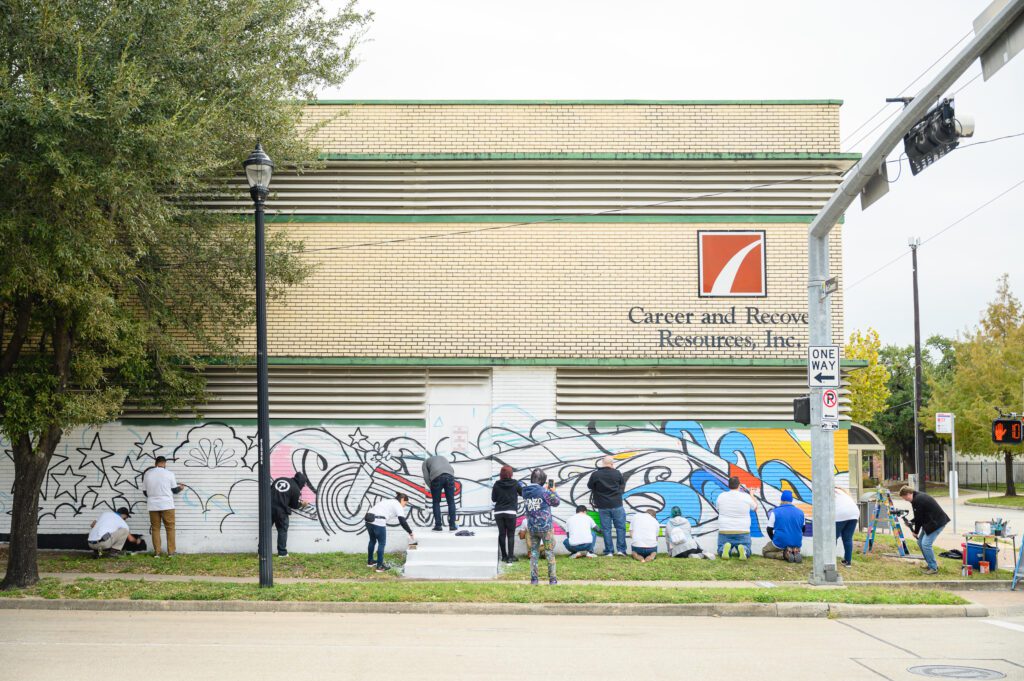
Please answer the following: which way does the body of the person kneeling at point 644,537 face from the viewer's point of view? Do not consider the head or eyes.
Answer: away from the camera

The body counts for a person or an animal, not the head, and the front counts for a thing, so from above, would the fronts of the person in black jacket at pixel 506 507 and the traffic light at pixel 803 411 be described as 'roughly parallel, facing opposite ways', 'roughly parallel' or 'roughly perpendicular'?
roughly perpendicular

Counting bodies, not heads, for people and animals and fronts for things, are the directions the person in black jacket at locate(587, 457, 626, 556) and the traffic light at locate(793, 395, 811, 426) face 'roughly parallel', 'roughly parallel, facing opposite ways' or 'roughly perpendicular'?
roughly perpendicular

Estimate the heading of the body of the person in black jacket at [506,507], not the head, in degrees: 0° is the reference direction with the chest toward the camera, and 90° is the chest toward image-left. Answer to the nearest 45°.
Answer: approximately 180°

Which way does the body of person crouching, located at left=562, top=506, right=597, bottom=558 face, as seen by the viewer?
away from the camera

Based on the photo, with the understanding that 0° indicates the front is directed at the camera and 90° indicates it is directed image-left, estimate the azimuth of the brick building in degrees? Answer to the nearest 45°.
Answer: approximately 0°

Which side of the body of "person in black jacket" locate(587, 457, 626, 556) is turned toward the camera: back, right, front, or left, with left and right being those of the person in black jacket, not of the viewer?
back
